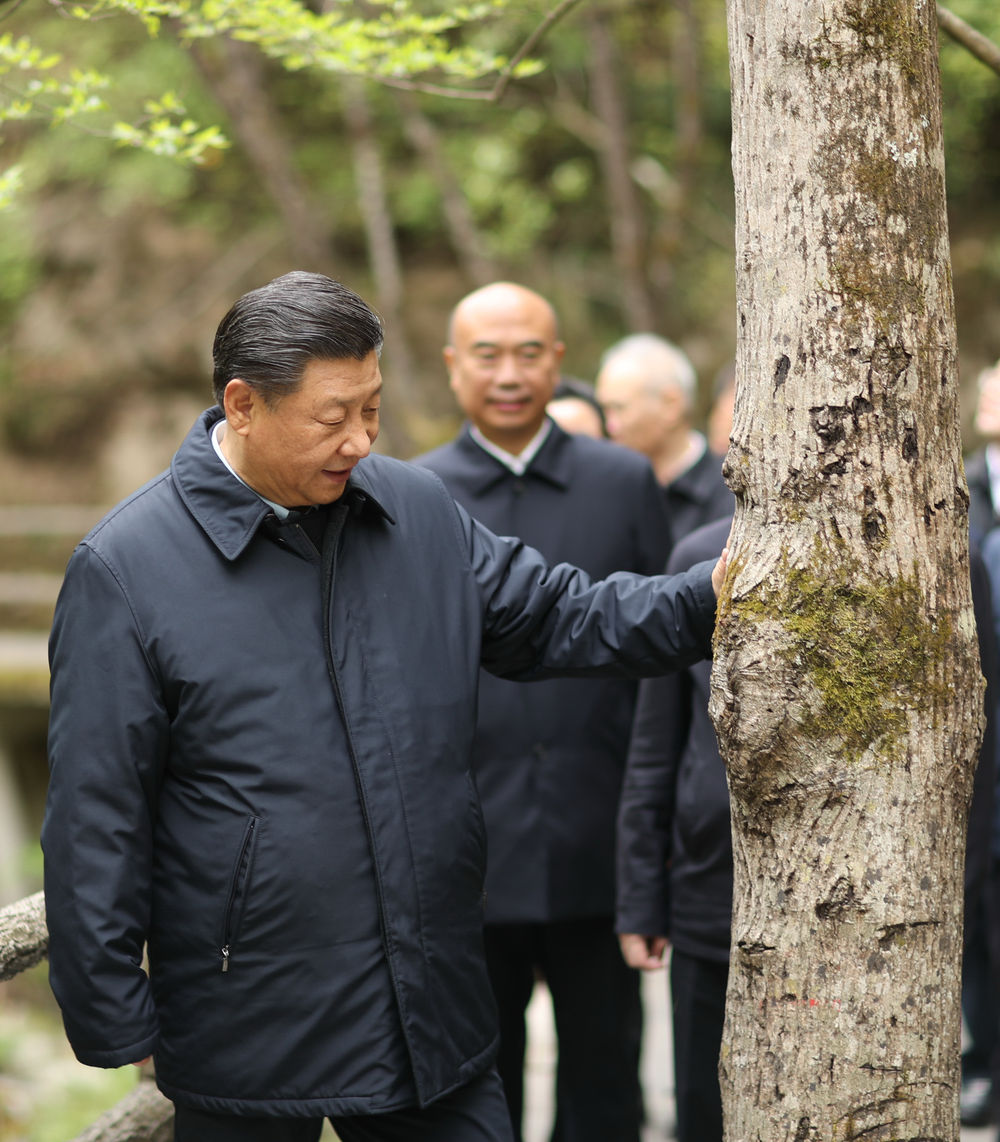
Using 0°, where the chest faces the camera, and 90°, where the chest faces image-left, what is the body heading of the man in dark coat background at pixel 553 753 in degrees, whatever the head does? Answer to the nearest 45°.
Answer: approximately 0°

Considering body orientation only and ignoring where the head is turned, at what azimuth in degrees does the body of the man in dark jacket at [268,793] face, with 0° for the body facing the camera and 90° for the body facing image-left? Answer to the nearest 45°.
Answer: approximately 315°

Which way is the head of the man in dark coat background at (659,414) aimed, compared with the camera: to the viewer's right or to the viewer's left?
to the viewer's left

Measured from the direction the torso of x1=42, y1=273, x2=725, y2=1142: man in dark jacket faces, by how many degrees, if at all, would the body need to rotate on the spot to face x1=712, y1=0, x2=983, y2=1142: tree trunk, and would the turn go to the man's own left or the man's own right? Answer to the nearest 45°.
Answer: approximately 45° to the man's own left

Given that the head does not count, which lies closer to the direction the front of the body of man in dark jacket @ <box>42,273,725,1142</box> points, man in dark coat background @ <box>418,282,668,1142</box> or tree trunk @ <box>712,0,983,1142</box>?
the tree trunk

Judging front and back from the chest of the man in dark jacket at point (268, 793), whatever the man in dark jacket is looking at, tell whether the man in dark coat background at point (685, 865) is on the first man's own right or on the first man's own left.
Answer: on the first man's own left

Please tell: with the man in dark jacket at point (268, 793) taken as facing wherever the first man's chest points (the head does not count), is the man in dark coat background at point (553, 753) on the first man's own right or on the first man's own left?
on the first man's own left

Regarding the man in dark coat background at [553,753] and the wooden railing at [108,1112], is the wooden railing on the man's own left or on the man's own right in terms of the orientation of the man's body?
on the man's own right
